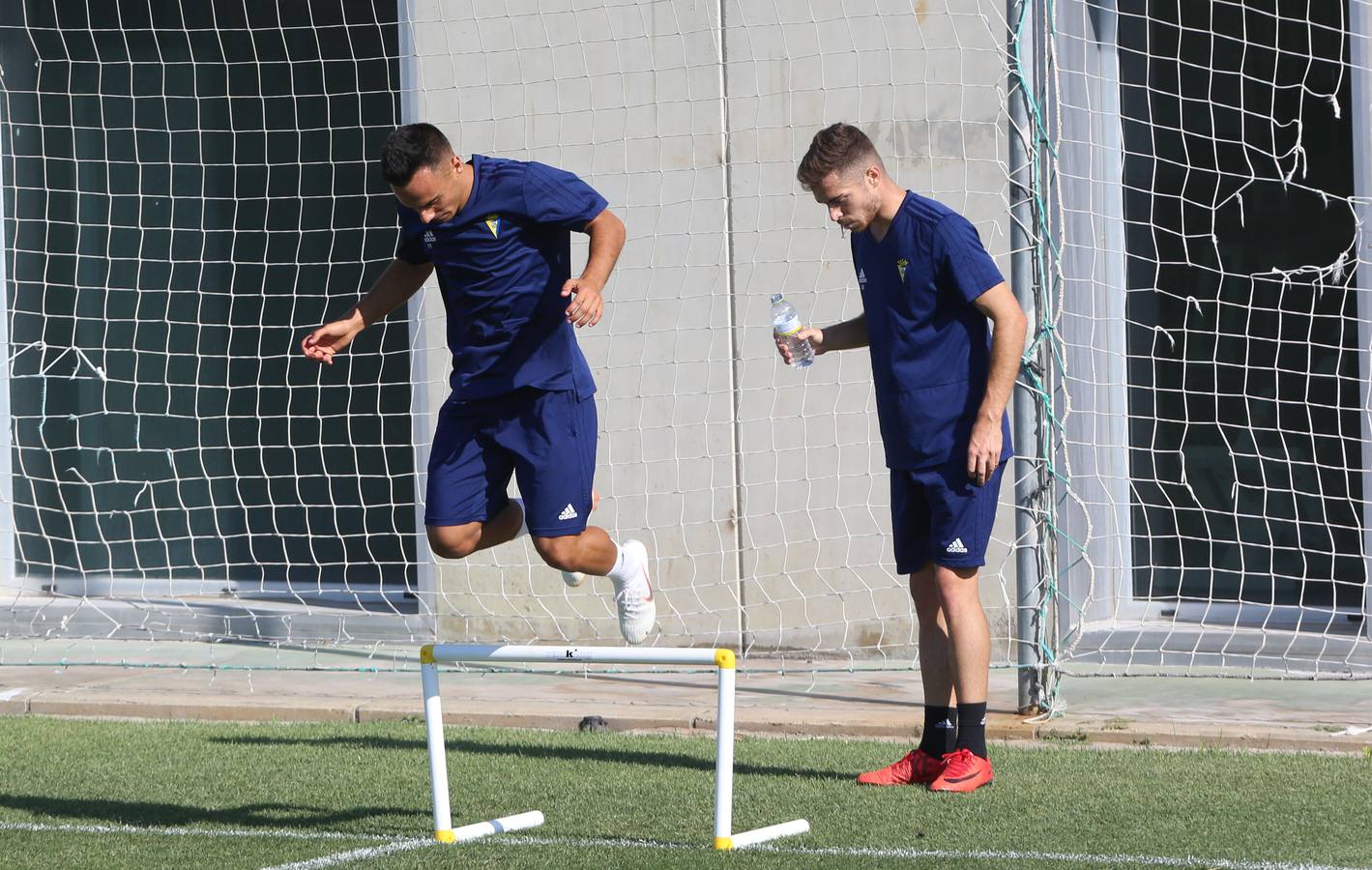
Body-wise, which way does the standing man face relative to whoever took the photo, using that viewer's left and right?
facing the viewer and to the left of the viewer

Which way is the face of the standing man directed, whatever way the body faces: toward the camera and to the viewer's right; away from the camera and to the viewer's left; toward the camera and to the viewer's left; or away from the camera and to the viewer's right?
toward the camera and to the viewer's left
